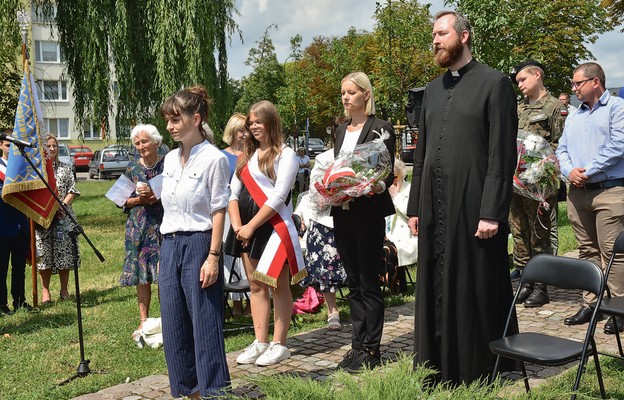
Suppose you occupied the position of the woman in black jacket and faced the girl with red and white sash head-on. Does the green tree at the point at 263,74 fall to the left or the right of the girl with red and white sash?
right

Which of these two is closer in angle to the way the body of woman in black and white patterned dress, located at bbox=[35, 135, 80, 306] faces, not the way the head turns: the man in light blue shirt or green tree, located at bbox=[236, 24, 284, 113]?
the man in light blue shirt

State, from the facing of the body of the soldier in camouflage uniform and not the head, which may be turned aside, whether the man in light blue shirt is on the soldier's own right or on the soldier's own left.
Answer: on the soldier's own left

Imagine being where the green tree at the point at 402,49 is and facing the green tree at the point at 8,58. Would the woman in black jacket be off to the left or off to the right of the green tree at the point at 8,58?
left

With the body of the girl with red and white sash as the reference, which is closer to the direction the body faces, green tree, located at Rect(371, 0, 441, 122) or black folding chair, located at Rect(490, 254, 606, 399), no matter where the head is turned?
the black folding chair

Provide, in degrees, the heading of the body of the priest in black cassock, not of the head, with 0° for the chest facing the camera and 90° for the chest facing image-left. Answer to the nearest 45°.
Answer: approximately 45°

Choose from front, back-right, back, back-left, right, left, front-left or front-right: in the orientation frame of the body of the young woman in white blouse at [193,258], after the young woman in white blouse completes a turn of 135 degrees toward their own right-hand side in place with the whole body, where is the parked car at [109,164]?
front
